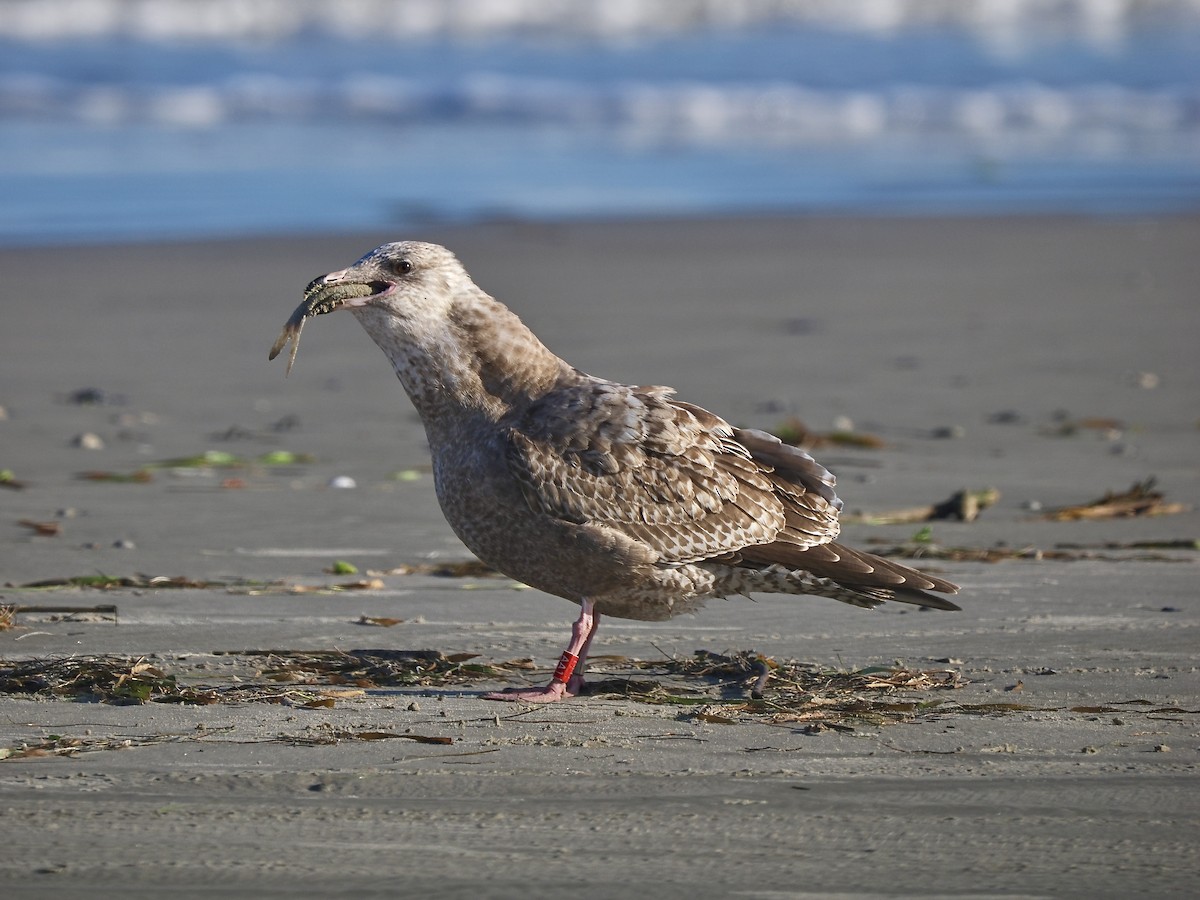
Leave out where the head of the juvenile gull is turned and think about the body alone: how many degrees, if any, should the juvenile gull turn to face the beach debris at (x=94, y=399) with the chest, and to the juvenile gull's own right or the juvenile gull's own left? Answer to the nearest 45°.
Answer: approximately 45° to the juvenile gull's own right

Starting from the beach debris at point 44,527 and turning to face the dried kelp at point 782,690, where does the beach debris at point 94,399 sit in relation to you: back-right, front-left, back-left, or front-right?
back-left

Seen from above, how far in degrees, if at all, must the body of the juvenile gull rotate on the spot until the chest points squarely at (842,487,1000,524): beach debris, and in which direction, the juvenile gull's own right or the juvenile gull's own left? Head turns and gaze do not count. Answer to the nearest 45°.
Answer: approximately 135° to the juvenile gull's own right

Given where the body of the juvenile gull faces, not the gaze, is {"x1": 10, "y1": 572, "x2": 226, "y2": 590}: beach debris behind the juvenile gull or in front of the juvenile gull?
in front

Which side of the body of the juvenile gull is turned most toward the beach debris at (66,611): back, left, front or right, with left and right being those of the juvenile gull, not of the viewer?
front

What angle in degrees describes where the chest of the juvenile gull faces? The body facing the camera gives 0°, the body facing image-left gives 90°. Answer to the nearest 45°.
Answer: approximately 90°

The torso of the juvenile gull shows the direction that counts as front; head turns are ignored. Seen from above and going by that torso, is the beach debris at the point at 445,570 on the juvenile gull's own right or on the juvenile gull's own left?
on the juvenile gull's own right

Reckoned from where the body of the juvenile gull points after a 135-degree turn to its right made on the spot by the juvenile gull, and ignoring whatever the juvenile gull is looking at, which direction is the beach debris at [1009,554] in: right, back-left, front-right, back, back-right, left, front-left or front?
front

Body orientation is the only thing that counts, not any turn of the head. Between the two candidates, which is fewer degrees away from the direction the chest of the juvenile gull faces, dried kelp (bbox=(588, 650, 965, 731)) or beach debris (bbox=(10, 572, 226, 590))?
the beach debris

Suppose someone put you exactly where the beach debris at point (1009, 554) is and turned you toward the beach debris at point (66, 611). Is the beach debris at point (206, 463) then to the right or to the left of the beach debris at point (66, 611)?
right

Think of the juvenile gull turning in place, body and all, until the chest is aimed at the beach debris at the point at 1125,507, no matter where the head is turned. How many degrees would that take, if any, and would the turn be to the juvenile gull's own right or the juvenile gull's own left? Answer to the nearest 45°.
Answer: approximately 135° to the juvenile gull's own right

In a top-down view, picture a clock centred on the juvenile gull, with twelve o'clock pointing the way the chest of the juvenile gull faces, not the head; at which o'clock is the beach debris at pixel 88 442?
The beach debris is roughly at 2 o'clock from the juvenile gull.
